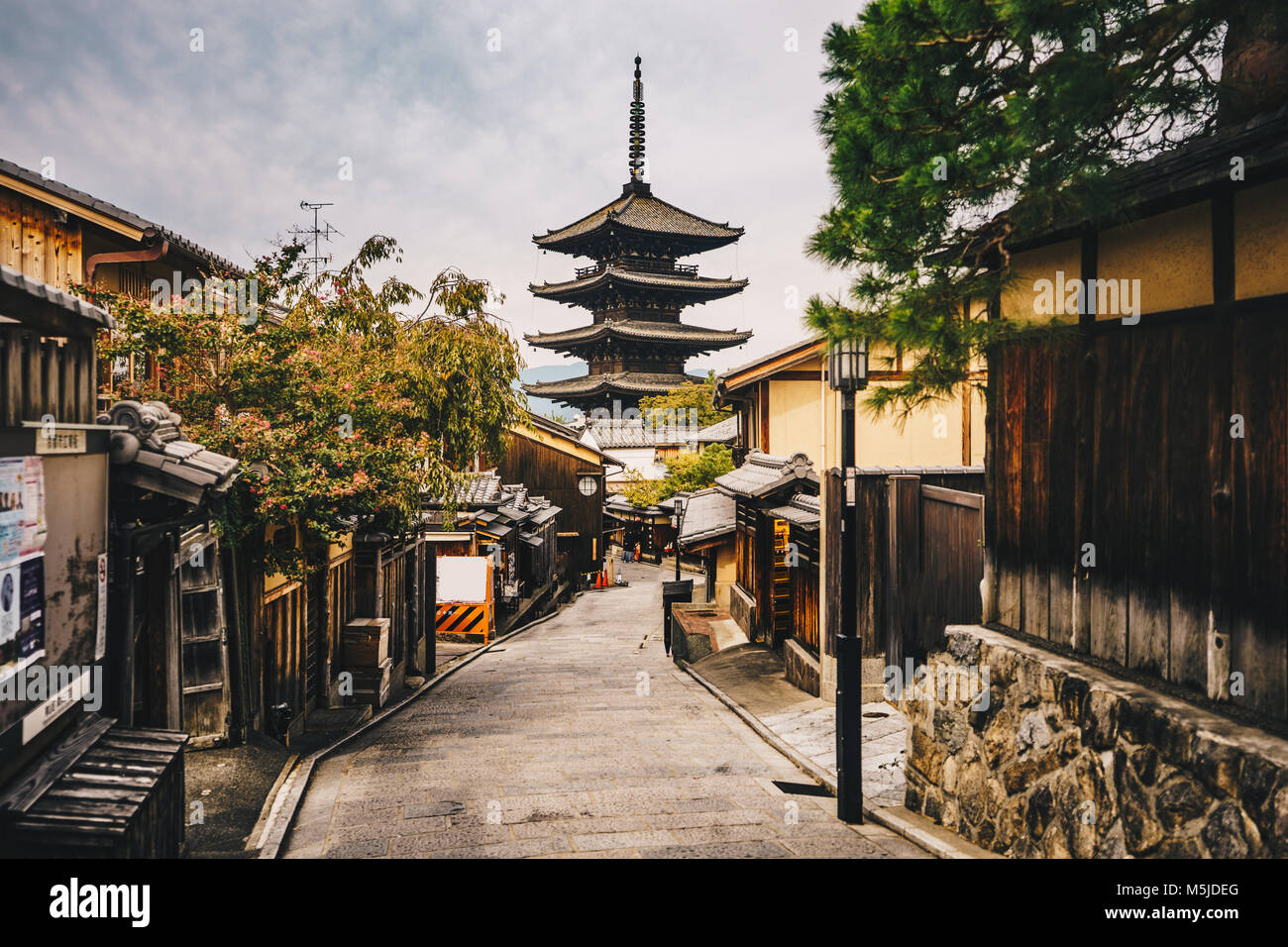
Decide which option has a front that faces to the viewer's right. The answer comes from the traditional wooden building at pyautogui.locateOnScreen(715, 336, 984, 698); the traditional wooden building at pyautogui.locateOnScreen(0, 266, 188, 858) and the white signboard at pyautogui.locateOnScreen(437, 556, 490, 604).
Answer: the traditional wooden building at pyautogui.locateOnScreen(0, 266, 188, 858)

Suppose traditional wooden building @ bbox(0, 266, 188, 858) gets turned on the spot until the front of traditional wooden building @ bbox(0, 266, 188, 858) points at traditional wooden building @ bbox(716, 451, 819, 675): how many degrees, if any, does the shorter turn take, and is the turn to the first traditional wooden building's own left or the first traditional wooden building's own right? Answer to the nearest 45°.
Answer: approximately 45° to the first traditional wooden building's own left

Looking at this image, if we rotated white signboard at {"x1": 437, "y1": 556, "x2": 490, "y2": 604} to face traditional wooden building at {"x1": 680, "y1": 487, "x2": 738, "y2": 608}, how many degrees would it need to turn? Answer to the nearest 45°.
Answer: approximately 90° to its left

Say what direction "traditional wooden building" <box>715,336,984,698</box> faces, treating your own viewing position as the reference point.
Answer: facing to the left of the viewer

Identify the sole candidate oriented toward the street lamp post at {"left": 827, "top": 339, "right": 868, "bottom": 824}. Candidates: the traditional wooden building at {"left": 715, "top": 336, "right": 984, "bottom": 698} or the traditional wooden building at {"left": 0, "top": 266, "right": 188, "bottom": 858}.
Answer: the traditional wooden building at {"left": 0, "top": 266, "right": 188, "bottom": 858}

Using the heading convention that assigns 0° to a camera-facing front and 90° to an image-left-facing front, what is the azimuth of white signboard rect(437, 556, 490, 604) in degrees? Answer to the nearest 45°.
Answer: approximately 0°

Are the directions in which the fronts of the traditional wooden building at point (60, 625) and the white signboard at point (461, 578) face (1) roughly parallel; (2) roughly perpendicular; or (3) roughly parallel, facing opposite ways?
roughly perpendicular

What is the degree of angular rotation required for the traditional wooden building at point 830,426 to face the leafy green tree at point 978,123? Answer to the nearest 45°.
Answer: approximately 90° to its left

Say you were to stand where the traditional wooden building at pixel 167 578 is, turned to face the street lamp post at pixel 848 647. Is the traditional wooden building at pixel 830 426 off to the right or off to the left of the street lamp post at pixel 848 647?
left

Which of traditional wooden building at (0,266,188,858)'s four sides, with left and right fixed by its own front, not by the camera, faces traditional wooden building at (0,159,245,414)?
left

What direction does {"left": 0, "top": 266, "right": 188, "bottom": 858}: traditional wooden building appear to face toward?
to the viewer's right

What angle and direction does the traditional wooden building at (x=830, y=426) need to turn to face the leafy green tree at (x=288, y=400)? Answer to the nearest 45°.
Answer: approximately 45° to its left

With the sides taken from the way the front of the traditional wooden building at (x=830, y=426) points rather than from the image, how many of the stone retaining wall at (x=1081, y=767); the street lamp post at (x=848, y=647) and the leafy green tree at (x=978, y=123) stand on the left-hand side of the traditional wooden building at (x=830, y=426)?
3
